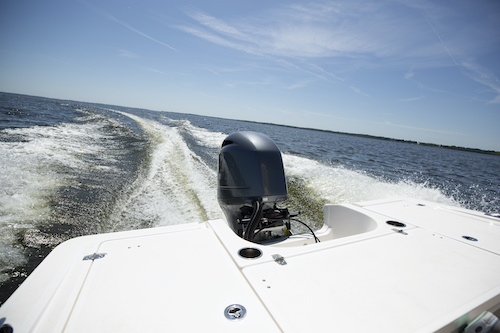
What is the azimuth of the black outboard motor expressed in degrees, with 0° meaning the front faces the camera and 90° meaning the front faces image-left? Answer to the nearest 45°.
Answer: approximately 315°
